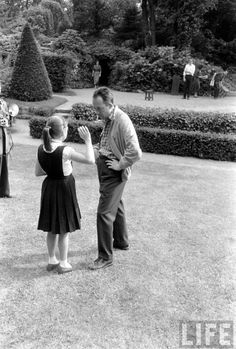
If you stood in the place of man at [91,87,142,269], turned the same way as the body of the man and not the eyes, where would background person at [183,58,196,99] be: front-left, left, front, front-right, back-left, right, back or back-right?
back-right

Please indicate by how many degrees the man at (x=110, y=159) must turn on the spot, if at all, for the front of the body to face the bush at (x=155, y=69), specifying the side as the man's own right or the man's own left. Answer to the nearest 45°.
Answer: approximately 135° to the man's own right

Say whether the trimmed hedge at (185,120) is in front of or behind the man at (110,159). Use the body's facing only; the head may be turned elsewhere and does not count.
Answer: behind

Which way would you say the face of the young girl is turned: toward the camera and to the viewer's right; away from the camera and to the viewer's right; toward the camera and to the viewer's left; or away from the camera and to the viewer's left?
away from the camera and to the viewer's right

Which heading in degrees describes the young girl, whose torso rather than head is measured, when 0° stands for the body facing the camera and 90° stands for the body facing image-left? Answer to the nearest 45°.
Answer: approximately 225°

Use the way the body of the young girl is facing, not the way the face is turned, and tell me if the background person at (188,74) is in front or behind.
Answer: in front

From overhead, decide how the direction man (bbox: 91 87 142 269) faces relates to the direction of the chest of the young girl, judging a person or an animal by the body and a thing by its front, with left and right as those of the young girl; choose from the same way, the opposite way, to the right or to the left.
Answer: the opposite way
